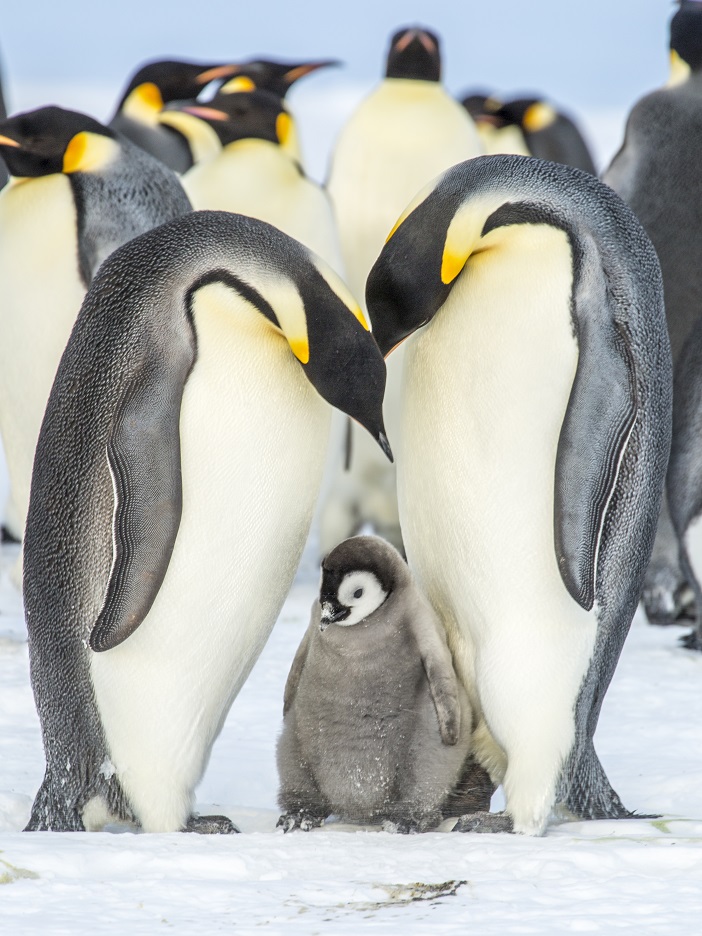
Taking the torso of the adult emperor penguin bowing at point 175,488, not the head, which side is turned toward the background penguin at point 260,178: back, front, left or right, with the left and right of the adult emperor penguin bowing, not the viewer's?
left

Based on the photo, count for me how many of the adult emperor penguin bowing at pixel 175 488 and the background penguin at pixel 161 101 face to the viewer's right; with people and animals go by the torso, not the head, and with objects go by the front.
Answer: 2

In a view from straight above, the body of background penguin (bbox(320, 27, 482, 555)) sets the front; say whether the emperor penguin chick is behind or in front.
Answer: in front

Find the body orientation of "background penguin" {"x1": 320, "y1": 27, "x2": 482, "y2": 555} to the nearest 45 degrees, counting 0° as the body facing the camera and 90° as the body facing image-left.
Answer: approximately 0°

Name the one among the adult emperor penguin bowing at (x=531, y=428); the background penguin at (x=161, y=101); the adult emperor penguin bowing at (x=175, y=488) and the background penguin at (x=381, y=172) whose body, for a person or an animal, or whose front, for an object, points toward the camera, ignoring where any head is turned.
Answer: the background penguin at (x=381, y=172)

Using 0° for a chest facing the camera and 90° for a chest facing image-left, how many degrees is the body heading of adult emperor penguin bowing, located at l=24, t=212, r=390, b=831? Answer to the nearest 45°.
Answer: approximately 270°

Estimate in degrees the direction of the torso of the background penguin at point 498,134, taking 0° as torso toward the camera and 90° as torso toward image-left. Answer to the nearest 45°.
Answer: approximately 45°

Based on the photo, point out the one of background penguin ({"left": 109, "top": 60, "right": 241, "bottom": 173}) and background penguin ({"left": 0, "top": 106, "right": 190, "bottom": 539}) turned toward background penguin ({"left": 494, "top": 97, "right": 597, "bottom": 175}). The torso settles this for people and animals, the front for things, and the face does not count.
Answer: background penguin ({"left": 109, "top": 60, "right": 241, "bottom": 173})
